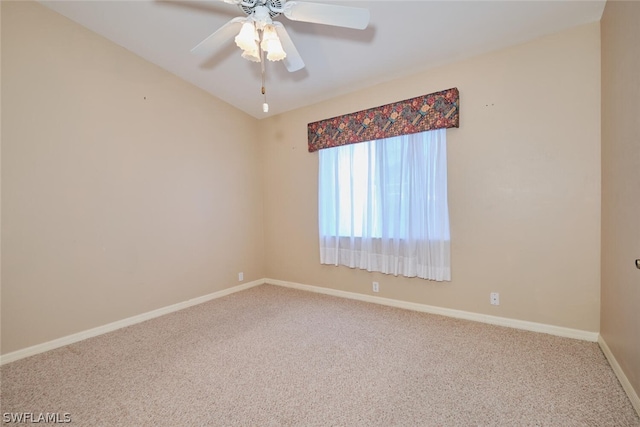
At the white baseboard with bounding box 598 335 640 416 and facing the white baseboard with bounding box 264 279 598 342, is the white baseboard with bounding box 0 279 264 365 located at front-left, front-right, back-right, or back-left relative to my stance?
front-left

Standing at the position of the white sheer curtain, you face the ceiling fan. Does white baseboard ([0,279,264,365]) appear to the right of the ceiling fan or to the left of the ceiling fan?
right

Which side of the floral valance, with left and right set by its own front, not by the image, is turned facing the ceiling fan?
front

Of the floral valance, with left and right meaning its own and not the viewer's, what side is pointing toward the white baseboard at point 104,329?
front

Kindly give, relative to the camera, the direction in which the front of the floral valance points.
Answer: facing the viewer and to the left of the viewer
